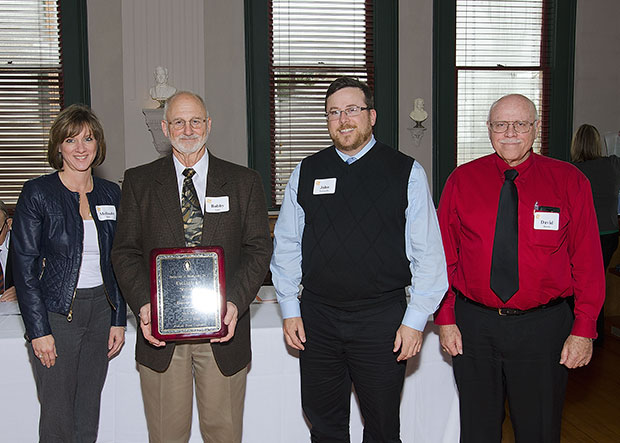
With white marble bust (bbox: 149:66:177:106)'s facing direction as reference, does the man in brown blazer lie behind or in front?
in front

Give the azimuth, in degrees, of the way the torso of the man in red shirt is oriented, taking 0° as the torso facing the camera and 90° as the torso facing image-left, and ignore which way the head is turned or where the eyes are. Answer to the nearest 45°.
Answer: approximately 0°

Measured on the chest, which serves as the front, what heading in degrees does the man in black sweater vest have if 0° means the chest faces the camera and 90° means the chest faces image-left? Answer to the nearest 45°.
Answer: approximately 0°

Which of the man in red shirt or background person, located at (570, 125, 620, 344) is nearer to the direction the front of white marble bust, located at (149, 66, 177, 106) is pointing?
the man in red shirt

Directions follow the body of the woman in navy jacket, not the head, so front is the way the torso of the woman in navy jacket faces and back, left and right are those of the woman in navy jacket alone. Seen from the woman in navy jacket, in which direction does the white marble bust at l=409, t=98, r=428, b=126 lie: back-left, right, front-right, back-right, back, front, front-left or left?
left

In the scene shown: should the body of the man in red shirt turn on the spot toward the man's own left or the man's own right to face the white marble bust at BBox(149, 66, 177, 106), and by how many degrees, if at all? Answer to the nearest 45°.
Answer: approximately 135° to the man's own right
